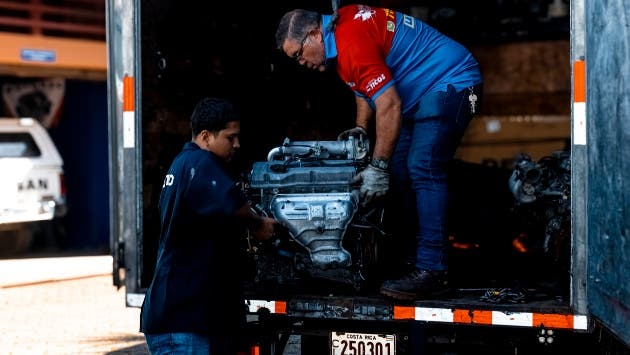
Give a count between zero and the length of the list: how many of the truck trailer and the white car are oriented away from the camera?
2

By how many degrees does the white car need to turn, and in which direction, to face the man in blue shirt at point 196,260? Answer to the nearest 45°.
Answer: approximately 180°

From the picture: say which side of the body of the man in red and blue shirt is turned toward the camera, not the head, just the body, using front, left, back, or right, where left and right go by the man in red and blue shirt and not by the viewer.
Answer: left

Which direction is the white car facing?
away from the camera

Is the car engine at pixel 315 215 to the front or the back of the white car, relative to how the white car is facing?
to the back

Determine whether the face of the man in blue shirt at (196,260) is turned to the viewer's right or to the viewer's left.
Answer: to the viewer's right

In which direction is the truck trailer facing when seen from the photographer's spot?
facing away from the viewer

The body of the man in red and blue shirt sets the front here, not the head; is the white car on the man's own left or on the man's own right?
on the man's own right

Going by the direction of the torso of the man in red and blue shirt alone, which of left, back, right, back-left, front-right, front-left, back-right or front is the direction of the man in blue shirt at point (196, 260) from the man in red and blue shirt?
front-left

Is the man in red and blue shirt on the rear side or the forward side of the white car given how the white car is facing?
on the rear side

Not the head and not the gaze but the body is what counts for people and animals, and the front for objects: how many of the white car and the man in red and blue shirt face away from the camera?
1
